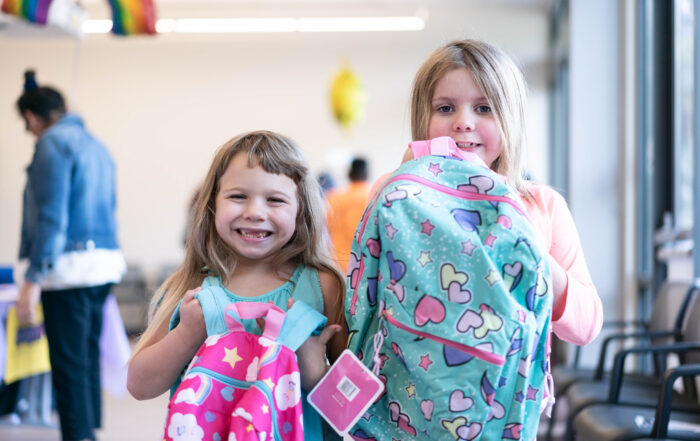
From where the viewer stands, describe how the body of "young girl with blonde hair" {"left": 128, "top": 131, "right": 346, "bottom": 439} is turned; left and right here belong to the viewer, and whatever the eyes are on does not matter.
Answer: facing the viewer

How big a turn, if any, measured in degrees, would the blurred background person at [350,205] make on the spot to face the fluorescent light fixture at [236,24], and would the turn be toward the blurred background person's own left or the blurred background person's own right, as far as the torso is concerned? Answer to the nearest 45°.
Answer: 0° — they already face it

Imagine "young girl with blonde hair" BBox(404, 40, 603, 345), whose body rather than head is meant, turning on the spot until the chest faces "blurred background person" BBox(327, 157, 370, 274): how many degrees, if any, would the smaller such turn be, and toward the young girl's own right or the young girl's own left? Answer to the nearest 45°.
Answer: approximately 180°

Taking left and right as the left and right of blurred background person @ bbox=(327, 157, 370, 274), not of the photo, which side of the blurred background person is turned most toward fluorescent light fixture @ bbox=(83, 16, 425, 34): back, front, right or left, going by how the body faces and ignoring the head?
front

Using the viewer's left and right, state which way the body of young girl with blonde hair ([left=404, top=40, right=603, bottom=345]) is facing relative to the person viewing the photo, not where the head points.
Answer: facing the viewer

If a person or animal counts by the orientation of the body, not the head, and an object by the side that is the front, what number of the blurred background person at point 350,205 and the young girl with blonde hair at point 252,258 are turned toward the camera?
1

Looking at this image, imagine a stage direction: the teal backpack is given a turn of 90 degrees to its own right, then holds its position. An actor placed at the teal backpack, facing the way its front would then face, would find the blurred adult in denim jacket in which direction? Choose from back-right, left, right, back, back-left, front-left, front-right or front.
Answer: front-right

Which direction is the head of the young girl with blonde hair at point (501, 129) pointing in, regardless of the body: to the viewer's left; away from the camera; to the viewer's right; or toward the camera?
toward the camera

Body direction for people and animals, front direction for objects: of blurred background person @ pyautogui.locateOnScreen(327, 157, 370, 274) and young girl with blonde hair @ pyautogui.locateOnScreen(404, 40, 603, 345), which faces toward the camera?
the young girl with blonde hair
